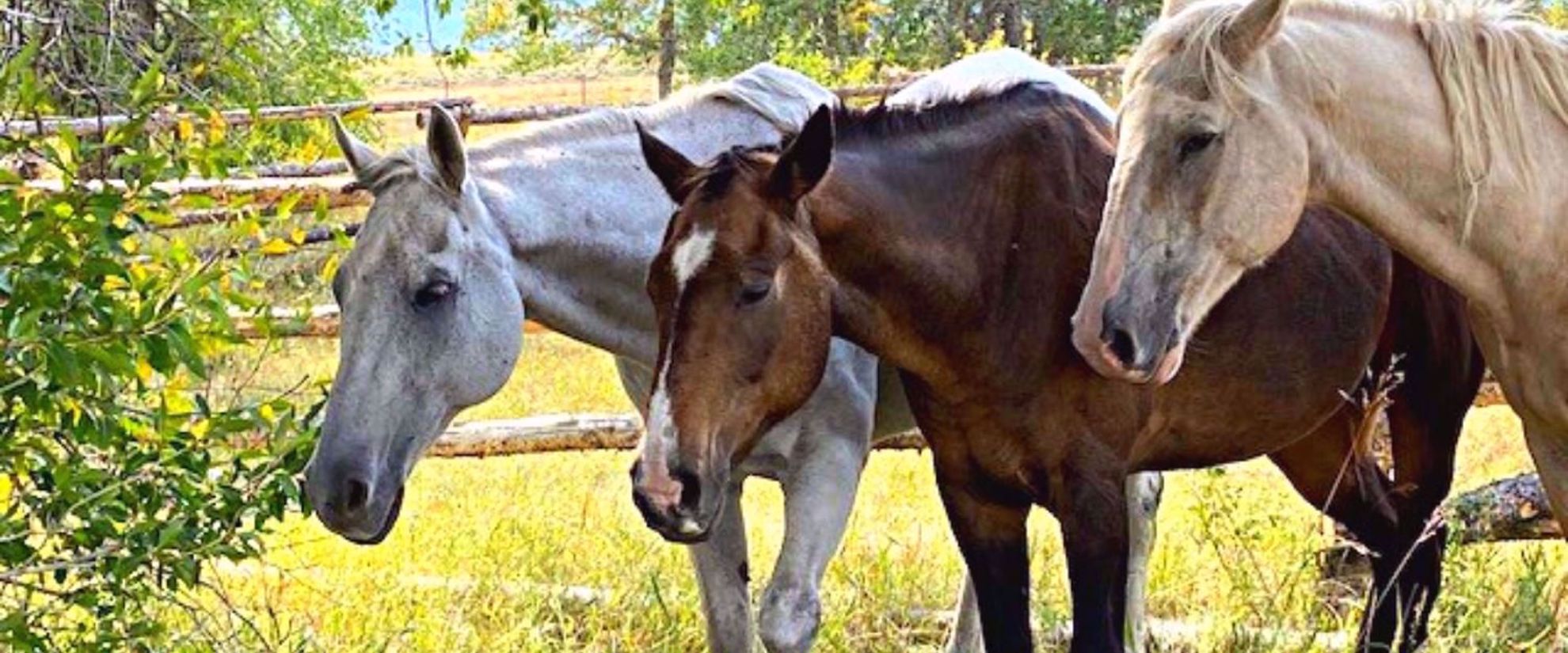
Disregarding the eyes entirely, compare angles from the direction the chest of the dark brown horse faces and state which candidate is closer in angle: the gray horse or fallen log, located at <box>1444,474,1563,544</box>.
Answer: the gray horse

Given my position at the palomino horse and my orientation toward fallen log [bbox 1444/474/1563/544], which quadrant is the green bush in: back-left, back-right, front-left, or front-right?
back-left

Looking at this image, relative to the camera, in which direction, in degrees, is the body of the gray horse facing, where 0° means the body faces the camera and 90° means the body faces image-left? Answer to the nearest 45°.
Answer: approximately 45°

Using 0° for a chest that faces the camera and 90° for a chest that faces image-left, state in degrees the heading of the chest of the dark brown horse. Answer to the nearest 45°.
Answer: approximately 45°

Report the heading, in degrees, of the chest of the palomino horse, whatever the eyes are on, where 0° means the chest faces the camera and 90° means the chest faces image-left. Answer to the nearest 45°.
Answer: approximately 90°

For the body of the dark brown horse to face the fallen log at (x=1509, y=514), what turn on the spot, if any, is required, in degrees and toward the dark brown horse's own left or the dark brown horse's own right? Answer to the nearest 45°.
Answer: approximately 180°

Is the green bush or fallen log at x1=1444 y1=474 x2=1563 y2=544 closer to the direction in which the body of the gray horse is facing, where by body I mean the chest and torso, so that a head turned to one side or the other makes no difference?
the green bush

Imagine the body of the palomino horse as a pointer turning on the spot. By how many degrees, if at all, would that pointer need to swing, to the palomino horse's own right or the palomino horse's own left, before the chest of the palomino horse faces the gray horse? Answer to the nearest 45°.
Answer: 0° — it already faces it

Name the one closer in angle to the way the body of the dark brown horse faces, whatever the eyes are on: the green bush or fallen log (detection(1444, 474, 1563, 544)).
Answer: the green bush
